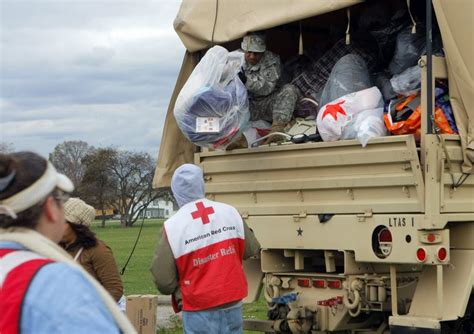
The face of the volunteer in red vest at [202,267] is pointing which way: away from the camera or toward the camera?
away from the camera

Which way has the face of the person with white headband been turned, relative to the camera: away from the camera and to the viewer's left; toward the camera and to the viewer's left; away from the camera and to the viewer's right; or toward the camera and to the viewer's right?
away from the camera and to the viewer's right

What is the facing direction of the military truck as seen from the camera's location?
facing away from the viewer and to the right of the viewer

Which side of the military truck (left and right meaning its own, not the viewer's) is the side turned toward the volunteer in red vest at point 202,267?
back

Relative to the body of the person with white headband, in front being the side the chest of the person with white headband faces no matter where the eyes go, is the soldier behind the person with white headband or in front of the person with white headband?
in front

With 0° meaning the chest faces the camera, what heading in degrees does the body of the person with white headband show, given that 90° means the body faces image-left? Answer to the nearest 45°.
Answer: approximately 225°

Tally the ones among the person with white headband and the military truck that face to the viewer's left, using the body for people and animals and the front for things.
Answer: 0

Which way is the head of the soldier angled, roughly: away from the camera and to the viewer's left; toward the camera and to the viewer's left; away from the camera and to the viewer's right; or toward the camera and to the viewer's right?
toward the camera and to the viewer's left
